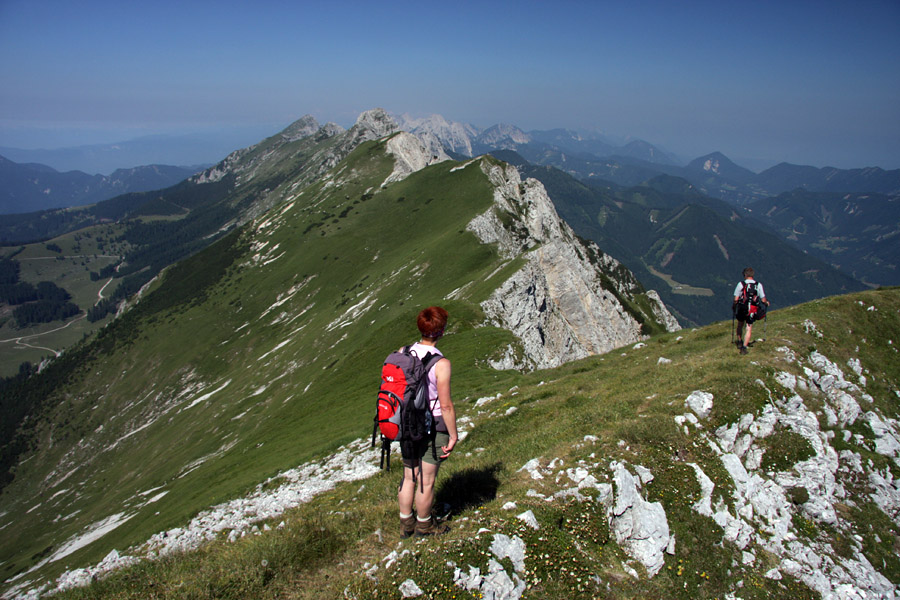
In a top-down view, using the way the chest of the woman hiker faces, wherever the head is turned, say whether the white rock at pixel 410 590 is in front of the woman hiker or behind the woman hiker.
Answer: behind

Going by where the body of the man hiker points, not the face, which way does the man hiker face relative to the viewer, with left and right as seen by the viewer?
facing away from the viewer

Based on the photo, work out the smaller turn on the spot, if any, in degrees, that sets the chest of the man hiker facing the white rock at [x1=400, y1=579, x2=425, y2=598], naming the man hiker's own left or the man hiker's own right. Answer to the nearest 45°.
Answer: approximately 180°

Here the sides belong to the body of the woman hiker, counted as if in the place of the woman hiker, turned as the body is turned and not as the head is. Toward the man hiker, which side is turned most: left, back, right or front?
front

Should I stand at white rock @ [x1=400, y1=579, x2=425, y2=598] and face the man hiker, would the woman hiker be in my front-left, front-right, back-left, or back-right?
front-left

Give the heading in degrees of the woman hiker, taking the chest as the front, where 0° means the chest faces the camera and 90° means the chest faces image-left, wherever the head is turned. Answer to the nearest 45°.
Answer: approximately 225°

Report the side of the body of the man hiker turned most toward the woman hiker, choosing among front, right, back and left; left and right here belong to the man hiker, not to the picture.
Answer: back

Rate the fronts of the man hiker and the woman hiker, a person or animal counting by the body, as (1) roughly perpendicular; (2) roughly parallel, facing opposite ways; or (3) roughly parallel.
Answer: roughly parallel

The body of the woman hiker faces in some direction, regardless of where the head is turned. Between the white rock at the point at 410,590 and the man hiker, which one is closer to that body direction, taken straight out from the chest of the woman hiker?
the man hiker
